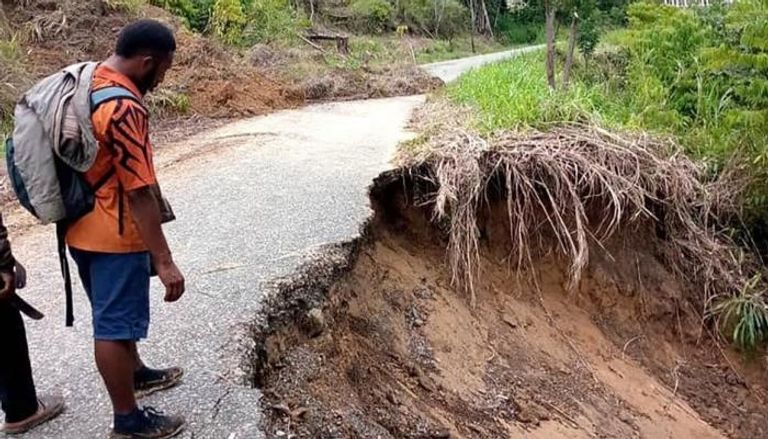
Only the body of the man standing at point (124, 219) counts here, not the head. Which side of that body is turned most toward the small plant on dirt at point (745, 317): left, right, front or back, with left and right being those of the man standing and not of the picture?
front

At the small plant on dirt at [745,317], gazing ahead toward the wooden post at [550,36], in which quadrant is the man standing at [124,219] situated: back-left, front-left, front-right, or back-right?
back-left

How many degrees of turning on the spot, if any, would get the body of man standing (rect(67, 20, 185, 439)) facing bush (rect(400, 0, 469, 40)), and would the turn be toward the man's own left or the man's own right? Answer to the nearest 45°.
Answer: approximately 45° to the man's own left

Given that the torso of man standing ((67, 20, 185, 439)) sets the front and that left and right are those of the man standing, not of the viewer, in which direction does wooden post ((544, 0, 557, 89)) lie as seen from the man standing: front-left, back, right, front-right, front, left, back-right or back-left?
front-left

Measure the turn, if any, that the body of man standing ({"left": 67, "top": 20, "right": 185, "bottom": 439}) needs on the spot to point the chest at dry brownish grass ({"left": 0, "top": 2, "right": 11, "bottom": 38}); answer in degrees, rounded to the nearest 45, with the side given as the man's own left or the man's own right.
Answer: approximately 90° to the man's own left

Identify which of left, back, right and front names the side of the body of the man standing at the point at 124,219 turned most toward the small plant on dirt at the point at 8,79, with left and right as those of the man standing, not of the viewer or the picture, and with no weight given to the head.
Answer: left

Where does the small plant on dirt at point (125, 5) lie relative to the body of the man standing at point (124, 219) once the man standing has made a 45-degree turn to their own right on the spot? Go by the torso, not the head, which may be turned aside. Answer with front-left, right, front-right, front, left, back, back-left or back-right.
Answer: back-left

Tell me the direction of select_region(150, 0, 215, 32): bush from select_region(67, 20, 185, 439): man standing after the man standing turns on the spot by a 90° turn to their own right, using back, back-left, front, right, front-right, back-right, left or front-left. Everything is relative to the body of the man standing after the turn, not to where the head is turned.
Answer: back

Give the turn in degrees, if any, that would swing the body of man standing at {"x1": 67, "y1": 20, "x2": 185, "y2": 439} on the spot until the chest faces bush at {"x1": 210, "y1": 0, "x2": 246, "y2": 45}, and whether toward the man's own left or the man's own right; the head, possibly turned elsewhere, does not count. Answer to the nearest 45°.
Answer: approximately 90° to the man's own left

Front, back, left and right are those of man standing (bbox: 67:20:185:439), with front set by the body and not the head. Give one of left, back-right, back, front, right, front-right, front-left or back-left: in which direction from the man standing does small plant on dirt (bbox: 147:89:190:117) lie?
left

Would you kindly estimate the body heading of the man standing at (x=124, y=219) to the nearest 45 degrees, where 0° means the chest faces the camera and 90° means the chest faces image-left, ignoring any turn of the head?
approximately 270°
